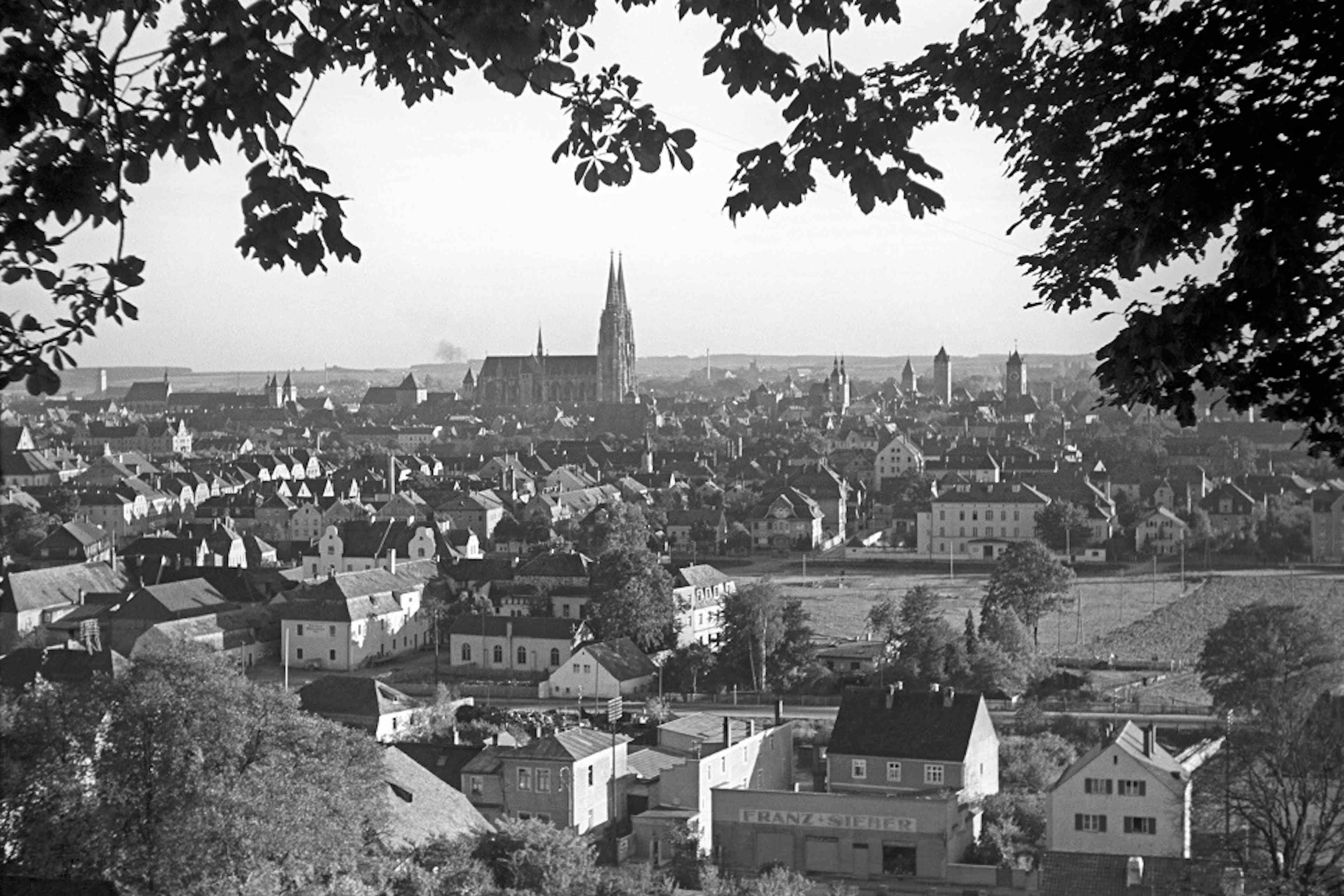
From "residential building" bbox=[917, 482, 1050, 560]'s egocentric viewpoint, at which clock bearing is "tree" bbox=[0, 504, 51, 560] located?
The tree is roughly at 2 o'clock from the residential building.

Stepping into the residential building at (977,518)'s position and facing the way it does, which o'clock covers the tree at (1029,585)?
The tree is roughly at 12 o'clock from the residential building.

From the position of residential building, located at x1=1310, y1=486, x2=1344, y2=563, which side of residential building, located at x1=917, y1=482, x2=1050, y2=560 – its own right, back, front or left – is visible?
left

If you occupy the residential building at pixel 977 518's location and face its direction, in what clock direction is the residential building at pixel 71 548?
the residential building at pixel 71 548 is roughly at 2 o'clock from the residential building at pixel 977 518.

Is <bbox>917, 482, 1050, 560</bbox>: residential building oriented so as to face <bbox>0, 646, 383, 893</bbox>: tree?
yes

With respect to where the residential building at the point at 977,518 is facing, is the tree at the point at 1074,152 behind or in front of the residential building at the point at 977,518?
in front

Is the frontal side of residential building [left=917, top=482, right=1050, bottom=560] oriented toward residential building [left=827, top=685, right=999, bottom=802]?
yes

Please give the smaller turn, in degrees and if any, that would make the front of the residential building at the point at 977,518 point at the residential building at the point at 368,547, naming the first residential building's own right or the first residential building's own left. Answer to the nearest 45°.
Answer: approximately 45° to the first residential building's own right

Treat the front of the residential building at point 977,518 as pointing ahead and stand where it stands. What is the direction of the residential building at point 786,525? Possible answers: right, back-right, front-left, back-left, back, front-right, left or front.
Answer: right

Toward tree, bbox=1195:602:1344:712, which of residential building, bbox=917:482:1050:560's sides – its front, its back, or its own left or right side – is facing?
front

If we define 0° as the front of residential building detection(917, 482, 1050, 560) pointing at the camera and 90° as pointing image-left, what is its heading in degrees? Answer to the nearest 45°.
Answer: approximately 0°

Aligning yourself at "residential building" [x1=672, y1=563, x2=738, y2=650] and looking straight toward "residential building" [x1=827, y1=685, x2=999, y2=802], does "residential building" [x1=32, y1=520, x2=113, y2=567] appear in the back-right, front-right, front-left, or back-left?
back-right

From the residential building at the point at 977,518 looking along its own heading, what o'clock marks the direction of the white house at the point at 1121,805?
The white house is roughly at 12 o'clock from the residential building.

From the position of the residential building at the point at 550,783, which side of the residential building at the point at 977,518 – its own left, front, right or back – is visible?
front

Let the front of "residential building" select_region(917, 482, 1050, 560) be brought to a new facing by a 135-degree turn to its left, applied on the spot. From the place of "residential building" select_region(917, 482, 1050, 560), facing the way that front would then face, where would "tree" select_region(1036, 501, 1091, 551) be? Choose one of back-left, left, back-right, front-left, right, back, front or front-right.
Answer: right
